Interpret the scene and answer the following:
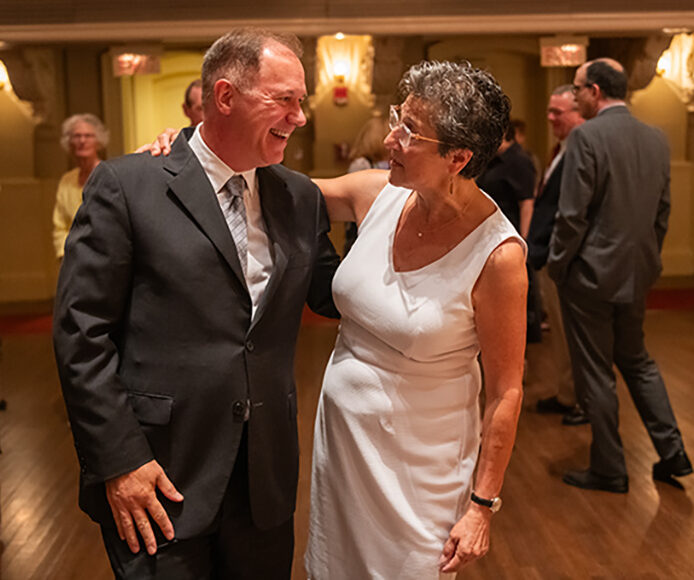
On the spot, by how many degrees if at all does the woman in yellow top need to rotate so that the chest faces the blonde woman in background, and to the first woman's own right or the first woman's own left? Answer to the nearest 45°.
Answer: approximately 90° to the first woman's own left

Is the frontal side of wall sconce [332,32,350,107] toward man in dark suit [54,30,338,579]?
yes

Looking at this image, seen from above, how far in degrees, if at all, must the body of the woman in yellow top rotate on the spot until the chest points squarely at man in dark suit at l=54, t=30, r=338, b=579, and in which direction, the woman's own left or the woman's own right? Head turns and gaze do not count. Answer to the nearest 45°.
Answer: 0° — they already face them

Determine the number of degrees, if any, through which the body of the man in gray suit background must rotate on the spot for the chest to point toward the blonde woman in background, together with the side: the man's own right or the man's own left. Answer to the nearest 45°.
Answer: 0° — they already face them

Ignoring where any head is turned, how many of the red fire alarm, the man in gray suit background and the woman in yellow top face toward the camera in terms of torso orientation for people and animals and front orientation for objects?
2

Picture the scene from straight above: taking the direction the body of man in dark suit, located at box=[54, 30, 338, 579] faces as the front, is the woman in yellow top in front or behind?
behind

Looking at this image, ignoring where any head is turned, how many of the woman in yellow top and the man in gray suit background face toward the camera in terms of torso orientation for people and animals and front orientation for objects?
1

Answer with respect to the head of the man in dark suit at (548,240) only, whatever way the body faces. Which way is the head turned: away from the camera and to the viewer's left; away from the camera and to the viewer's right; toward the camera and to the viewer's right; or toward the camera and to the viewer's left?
toward the camera and to the viewer's left

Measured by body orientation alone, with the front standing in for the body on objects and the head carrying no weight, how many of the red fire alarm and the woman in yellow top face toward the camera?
2

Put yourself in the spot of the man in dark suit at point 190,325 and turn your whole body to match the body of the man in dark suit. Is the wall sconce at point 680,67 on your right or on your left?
on your left

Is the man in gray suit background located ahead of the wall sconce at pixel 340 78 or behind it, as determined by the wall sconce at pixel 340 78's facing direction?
ahead
